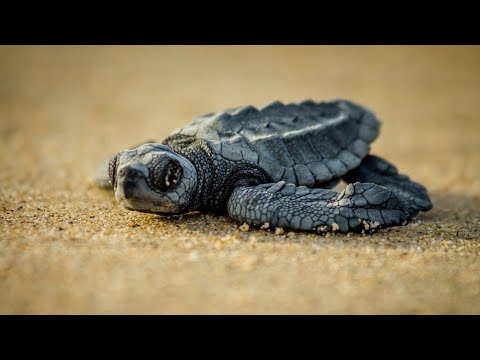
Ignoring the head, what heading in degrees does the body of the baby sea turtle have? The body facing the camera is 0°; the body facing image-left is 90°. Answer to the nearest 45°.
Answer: approximately 45°
